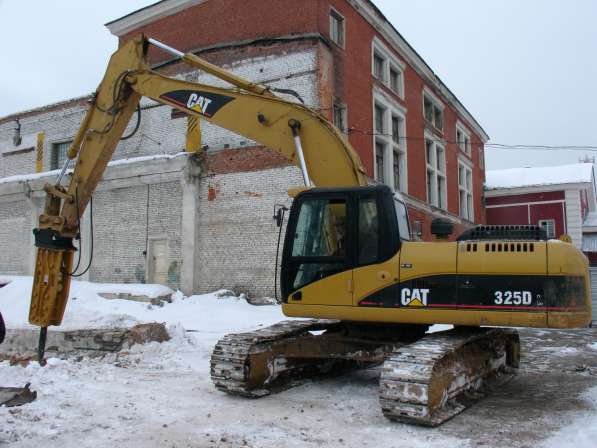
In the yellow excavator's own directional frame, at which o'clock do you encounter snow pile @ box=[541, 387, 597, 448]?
The snow pile is roughly at 7 o'clock from the yellow excavator.

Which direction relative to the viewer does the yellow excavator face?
to the viewer's left

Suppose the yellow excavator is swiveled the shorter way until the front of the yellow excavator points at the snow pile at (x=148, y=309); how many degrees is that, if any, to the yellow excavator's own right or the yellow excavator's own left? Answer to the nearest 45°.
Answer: approximately 45° to the yellow excavator's own right

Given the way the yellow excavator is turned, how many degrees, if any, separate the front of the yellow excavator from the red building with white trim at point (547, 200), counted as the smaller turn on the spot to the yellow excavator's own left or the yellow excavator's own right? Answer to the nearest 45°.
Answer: approximately 135° to the yellow excavator's own right

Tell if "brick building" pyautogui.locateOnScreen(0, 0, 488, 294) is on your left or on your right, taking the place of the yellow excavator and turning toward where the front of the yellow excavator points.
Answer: on your right

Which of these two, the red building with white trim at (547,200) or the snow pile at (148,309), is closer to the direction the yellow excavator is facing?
the snow pile

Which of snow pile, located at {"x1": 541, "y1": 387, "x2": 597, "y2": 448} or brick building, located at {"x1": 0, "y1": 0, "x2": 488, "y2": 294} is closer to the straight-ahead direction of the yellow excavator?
the brick building
